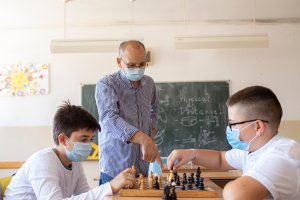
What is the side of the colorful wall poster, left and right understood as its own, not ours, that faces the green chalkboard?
left

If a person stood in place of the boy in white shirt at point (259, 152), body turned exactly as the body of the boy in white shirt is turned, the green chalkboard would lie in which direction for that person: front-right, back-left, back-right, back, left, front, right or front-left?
right

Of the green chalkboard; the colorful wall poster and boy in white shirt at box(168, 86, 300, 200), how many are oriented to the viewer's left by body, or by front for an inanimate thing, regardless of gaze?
1

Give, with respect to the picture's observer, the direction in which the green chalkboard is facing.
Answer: facing the viewer

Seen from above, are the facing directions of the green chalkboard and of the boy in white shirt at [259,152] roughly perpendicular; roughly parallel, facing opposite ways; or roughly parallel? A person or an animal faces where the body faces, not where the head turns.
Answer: roughly perpendicular

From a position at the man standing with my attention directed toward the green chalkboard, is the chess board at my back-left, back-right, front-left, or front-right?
back-right

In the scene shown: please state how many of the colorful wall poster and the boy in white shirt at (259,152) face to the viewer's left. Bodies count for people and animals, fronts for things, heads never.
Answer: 1

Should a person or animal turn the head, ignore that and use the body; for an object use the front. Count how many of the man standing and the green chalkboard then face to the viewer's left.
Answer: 0

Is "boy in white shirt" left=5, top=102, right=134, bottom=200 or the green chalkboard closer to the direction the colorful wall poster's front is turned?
the boy in white shirt

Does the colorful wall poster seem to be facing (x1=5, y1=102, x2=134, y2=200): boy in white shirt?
yes

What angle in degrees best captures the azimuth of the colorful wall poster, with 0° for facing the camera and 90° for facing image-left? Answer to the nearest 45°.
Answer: approximately 0°

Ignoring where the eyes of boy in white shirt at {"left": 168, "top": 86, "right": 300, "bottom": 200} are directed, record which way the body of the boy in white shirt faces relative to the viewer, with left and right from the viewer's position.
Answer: facing to the left of the viewer

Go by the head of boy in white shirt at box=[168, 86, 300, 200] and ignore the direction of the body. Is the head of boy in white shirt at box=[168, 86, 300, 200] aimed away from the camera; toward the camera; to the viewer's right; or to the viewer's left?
to the viewer's left
